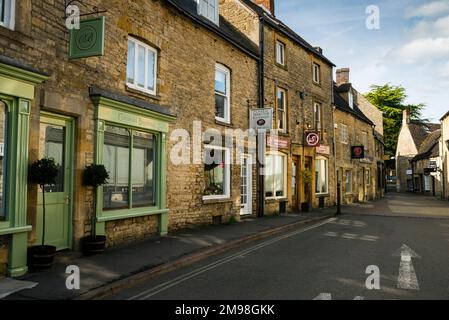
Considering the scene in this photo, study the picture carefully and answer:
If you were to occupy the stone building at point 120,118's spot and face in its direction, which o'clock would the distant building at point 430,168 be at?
The distant building is roughly at 9 o'clock from the stone building.

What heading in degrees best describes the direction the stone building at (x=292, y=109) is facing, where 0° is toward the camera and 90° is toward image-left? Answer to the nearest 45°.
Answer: approximately 315°

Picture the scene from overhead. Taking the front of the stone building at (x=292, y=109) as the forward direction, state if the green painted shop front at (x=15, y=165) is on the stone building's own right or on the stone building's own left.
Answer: on the stone building's own right

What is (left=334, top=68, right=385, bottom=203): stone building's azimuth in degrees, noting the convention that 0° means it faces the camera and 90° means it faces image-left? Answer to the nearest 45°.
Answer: approximately 315°

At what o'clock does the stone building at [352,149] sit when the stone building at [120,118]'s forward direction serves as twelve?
the stone building at [352,149] is roughly at 9 o'clock from the stone building at [120,118].

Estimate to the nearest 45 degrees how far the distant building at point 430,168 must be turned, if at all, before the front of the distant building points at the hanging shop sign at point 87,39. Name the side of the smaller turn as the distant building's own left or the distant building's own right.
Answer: approximately 45° to the distant building's own left

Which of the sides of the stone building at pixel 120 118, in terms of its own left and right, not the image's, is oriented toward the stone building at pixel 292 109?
left

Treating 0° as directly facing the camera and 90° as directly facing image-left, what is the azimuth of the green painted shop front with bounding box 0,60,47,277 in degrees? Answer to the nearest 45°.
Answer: approximately 315°

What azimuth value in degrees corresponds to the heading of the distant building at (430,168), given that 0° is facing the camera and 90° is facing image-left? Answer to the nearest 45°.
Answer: approximately 45°
